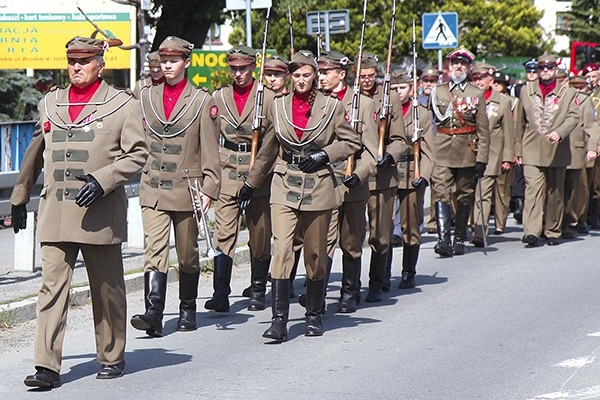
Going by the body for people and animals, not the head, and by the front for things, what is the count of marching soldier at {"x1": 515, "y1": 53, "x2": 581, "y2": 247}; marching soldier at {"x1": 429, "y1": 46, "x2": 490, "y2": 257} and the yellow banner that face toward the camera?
3

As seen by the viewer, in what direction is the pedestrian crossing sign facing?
toward the camera

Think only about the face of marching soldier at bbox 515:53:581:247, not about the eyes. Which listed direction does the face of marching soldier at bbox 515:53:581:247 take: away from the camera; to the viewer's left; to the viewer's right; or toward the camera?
toward the camera

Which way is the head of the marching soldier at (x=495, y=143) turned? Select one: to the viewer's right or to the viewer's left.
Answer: to the viewer's left

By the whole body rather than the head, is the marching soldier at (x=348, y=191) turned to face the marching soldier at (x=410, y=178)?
no

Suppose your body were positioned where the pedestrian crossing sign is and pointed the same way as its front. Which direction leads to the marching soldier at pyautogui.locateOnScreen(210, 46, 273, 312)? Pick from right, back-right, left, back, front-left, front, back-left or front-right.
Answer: front

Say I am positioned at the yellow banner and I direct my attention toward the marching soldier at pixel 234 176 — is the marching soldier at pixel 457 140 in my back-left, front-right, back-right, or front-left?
front-left

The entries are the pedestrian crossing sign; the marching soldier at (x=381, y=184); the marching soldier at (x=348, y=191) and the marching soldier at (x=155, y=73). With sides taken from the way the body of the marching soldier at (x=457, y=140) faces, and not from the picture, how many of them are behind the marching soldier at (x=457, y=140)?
1

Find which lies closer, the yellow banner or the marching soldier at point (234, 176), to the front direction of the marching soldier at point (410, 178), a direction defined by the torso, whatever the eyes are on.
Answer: the marching soldier

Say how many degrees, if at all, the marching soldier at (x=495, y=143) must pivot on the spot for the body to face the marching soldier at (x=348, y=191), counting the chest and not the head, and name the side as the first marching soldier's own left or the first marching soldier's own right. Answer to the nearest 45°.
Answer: approximately 45° to the first marching soldier's own left

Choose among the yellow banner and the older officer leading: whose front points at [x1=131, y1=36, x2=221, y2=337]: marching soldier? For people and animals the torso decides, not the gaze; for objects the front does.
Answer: the yellow banner

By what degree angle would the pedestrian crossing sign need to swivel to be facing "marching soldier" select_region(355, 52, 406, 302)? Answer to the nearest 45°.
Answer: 0° — it already faces them

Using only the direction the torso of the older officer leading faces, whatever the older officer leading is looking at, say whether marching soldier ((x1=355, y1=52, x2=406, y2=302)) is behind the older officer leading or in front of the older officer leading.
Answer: behind

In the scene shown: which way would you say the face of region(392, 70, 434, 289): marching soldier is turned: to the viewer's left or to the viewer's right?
to the viewer's left

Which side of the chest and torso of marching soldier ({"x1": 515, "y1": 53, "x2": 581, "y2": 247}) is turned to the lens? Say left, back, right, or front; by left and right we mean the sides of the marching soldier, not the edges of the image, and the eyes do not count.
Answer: front

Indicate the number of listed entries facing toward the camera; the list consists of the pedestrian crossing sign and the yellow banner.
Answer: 2

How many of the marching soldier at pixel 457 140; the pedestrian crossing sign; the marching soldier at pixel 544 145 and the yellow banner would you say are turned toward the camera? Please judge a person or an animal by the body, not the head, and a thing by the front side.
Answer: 4

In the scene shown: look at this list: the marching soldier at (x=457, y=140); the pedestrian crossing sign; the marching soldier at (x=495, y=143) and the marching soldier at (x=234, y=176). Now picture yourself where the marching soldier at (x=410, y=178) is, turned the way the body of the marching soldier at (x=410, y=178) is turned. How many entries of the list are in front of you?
1
